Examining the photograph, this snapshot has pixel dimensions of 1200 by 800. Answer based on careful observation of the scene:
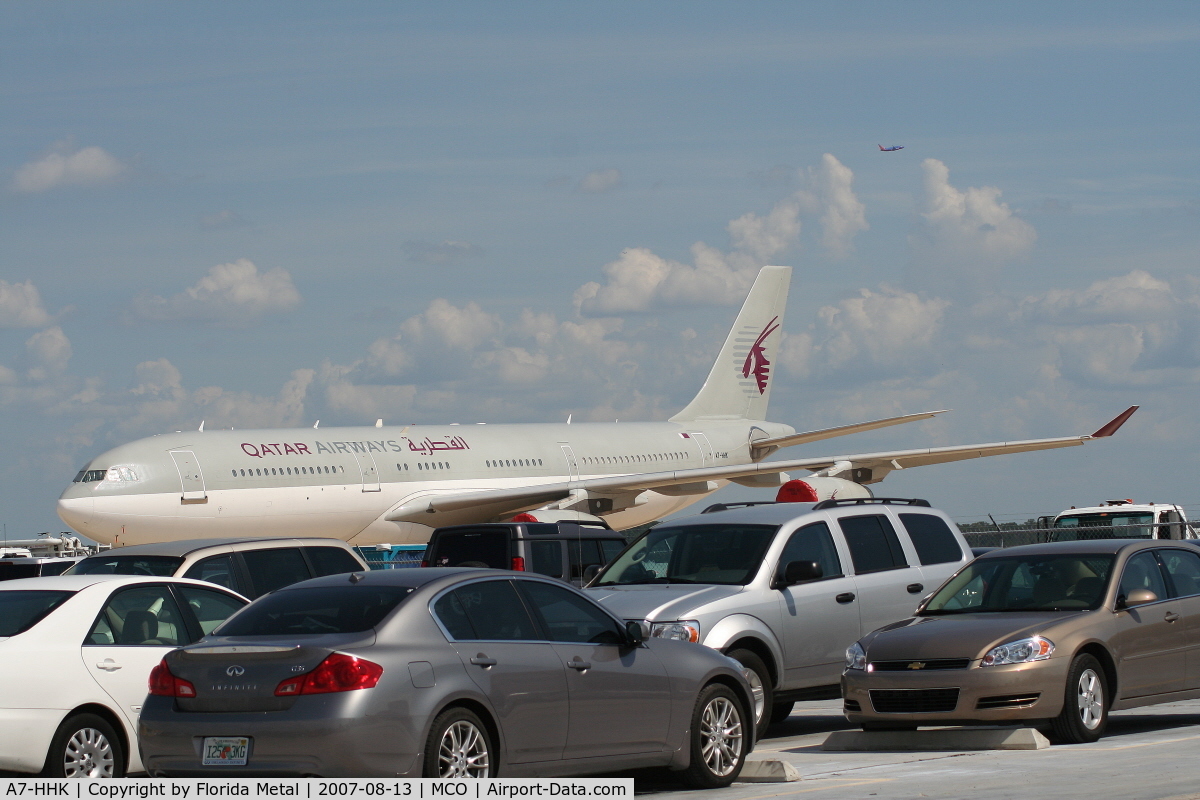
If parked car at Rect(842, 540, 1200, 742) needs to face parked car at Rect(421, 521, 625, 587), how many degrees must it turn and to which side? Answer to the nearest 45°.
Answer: approximately 90° to its right

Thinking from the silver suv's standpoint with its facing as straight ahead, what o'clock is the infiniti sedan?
The infiniti sedan is roughly at 11 o'clock from the silver suv.

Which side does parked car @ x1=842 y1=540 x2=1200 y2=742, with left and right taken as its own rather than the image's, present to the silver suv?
right

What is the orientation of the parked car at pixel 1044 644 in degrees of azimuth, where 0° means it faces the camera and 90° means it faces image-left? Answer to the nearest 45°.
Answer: approximately 45°

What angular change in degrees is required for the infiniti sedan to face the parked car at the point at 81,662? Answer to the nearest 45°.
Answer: approximately 90° to its left

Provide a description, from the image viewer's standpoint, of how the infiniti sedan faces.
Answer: facing away from the viewer and to the right of the viewer

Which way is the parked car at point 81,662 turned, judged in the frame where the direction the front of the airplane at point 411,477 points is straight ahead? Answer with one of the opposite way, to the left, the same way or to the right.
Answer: the opposite way

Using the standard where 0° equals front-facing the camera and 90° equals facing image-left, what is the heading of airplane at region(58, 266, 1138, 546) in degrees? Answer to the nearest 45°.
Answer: approximately 45°
